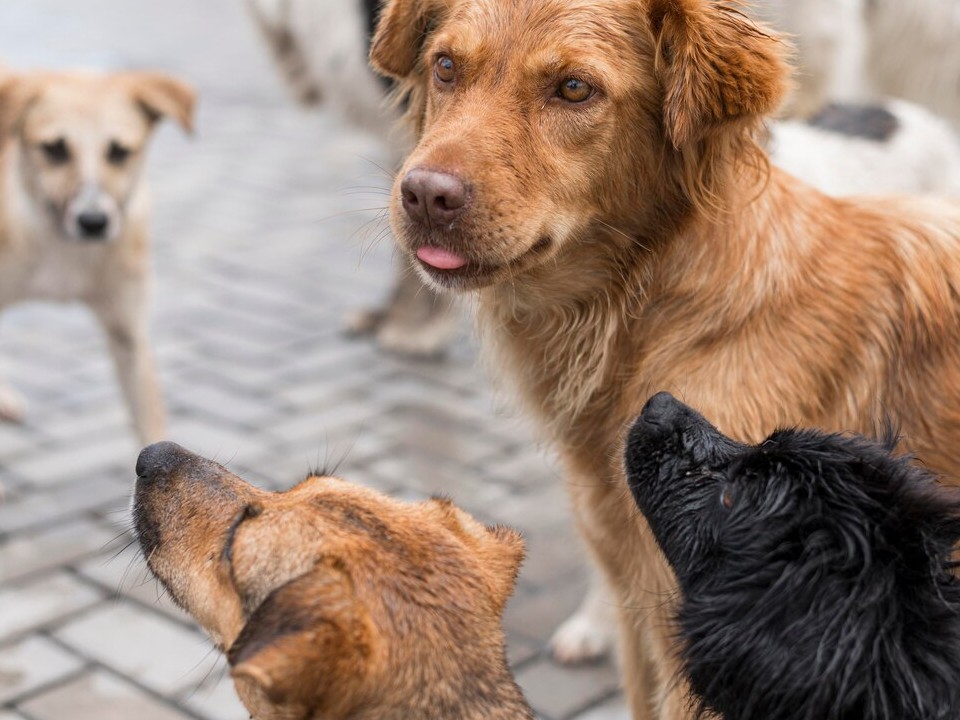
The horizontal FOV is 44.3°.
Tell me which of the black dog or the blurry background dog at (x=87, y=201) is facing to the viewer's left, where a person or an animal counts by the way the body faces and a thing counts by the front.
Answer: the black dog

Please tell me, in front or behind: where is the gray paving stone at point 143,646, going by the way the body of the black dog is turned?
in front

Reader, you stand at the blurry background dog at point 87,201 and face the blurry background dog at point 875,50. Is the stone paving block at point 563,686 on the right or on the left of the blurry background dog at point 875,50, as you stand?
right

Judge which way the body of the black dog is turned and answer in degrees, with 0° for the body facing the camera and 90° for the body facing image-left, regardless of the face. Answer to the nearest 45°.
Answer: approximately 90°

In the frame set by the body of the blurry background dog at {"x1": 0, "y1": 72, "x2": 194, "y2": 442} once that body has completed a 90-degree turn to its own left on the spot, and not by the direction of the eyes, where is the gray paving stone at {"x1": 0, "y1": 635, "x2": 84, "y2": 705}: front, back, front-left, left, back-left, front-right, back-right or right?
right

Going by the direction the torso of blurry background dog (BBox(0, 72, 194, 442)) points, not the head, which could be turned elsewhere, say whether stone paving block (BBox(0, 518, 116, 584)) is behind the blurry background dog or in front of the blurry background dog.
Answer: in front

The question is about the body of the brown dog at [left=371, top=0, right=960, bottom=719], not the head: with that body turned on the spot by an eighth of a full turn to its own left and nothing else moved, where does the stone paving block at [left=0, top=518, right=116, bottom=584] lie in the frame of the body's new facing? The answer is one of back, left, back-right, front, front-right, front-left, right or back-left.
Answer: right

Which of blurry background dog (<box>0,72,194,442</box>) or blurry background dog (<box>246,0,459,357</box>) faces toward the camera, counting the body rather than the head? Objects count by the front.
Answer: blurry background dog (<box>0,72,194,442</box>)

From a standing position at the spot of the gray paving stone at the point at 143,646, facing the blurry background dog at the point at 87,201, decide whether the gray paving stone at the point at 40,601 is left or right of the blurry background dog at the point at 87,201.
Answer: left

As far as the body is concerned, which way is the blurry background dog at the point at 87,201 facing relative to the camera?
toward the camera

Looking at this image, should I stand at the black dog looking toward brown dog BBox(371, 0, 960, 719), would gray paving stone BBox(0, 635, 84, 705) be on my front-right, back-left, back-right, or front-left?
front-left
